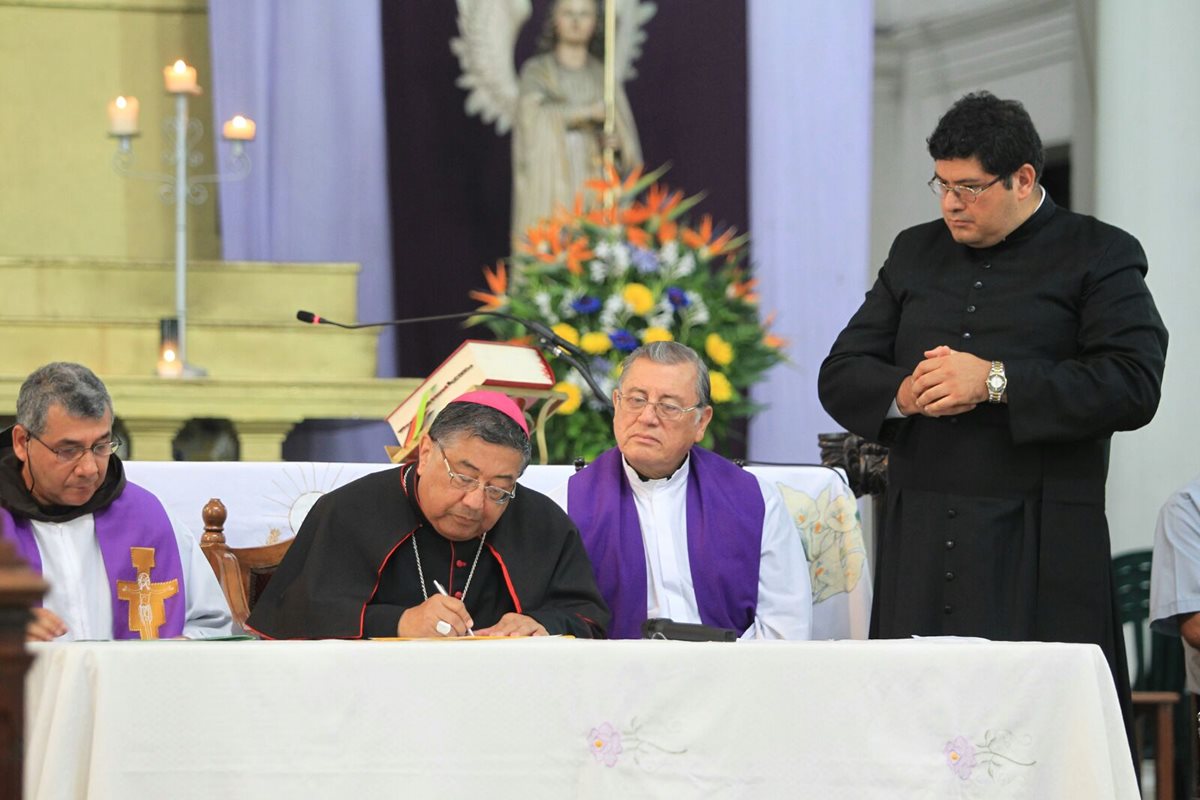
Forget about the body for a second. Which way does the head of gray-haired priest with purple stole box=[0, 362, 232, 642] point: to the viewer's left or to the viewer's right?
to the viewer's right

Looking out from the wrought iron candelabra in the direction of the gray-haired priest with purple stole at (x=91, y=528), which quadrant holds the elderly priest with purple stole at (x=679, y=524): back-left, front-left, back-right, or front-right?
front-left

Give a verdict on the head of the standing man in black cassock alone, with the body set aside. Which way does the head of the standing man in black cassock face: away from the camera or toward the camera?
toward the camera

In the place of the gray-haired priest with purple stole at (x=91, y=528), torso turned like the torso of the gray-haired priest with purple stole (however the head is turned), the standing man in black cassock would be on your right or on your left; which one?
on your left

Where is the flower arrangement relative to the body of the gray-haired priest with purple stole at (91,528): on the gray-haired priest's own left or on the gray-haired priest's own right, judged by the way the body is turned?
on the gray-haired priest's own left

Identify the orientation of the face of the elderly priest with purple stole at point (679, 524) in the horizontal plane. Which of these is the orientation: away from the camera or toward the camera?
toward the camera

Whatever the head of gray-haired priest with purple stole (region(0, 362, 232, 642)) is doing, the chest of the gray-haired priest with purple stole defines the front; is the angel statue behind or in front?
behind

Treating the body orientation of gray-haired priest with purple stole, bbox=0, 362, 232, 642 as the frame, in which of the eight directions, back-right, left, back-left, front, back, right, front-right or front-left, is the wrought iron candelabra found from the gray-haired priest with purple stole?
back

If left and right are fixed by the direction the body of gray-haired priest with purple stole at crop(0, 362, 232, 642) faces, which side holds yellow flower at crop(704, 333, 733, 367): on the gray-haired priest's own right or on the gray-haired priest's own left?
on the gray-haired priest's own left

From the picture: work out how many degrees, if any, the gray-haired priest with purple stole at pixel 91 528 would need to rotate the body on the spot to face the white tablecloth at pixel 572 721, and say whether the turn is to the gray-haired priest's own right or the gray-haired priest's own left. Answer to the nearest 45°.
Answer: approximately 45° to the gray-haired priest's own left

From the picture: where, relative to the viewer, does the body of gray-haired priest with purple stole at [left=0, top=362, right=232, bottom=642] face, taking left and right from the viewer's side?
facing the viewer
